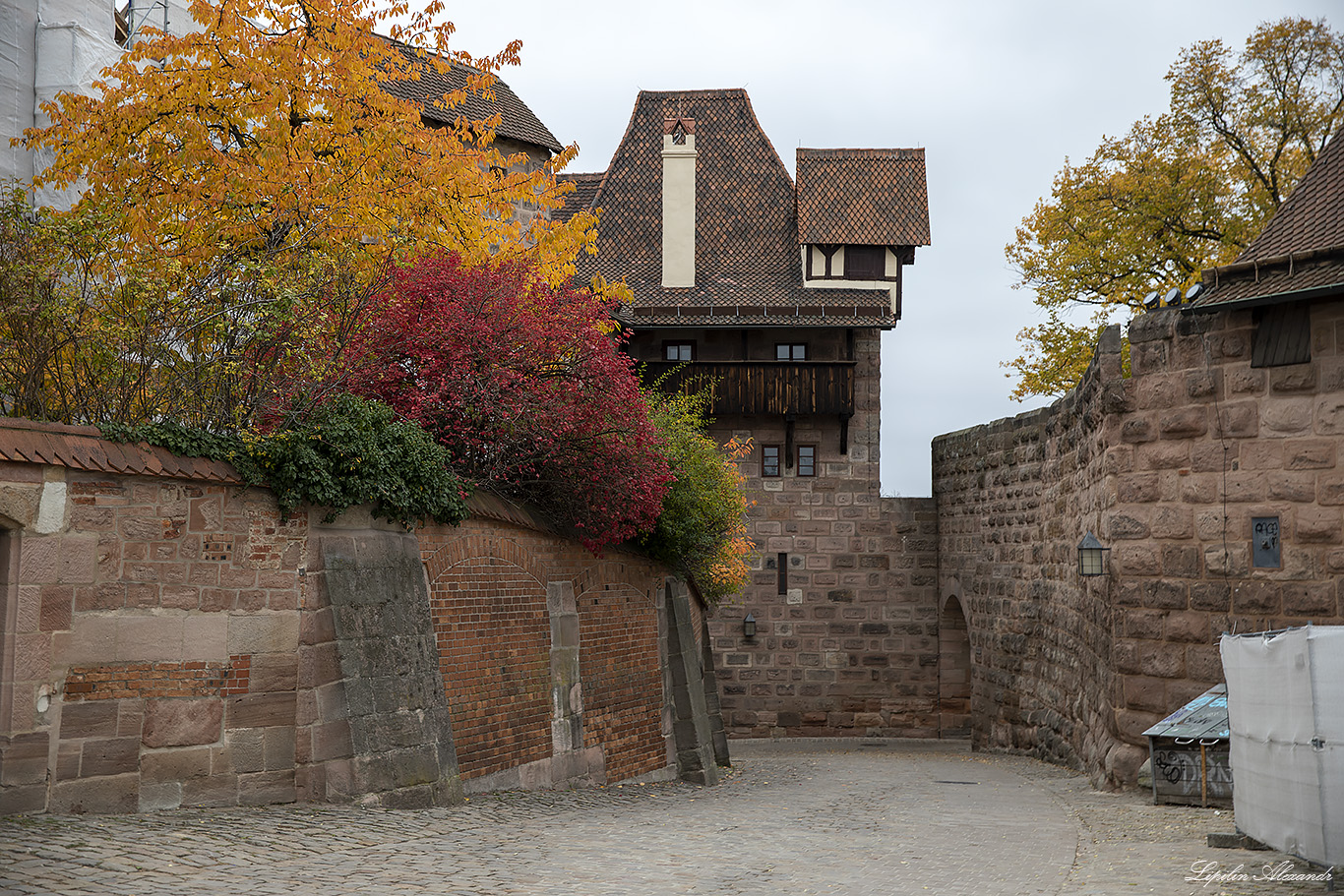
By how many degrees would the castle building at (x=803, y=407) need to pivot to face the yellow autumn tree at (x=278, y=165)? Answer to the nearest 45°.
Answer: approximately 45° to its right

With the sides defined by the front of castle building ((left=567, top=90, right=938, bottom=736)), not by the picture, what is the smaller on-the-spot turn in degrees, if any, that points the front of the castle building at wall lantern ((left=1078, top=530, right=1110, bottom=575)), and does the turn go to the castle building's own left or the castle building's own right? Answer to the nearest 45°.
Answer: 0° — it already faces it

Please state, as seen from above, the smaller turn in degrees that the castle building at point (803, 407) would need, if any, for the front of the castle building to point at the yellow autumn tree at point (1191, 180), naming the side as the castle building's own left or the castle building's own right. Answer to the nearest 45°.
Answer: approximately 90° to the castle building's own left

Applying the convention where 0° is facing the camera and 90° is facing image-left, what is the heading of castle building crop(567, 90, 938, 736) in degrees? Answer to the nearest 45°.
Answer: approximately 0°

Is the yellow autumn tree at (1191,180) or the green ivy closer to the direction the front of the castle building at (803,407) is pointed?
the green ivy

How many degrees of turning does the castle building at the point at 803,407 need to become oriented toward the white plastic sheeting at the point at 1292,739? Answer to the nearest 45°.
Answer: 0° — it already faces it

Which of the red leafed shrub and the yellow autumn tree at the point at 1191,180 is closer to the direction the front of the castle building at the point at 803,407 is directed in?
the red leafed shrub
